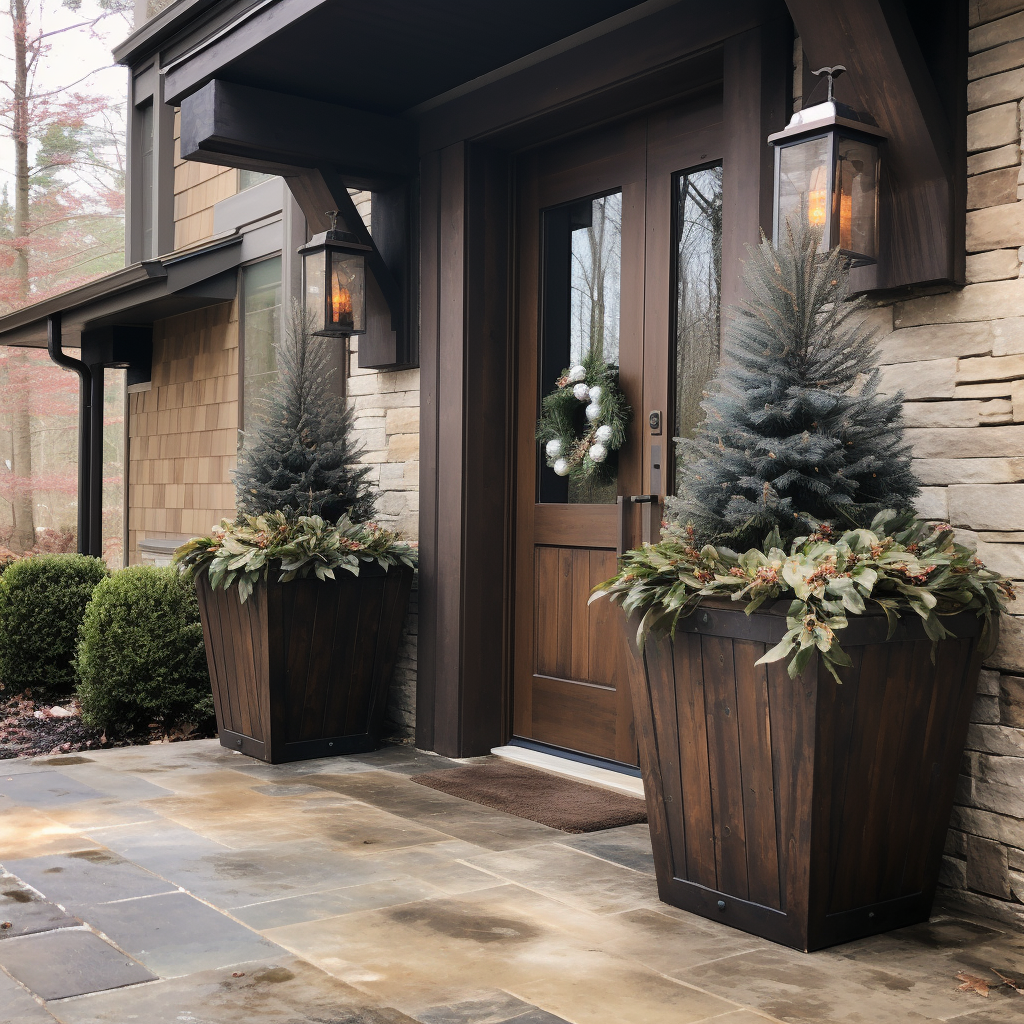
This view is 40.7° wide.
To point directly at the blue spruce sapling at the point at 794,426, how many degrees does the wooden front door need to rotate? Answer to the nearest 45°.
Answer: approximately 45° to its left

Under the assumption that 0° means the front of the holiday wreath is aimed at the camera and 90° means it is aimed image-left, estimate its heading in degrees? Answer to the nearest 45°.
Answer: approximately 45°

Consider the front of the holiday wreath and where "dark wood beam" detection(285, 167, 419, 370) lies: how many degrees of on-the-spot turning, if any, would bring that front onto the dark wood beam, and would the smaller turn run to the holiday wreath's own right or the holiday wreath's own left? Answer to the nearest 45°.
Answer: approximately 90° to the holiday wreath's own right

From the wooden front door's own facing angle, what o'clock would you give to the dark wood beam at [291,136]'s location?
The dark wood beam is roughly at 2 o'clock from the wooden front door.

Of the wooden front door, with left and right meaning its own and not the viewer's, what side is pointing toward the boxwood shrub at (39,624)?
right

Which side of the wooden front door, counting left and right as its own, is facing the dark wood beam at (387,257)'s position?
right

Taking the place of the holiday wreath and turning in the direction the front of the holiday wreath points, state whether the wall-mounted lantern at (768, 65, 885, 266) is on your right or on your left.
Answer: on your left

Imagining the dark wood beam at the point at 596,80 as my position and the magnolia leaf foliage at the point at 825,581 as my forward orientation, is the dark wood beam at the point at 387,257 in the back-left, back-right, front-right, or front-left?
back-right

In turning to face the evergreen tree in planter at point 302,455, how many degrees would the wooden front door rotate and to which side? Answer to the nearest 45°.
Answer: approximately 45° to its right

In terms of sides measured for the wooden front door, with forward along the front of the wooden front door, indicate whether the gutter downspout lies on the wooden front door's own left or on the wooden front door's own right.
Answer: on the wooden front door's own right
